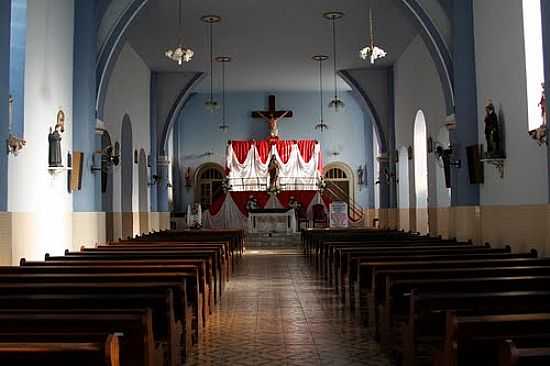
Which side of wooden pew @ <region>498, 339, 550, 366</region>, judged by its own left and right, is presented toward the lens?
back

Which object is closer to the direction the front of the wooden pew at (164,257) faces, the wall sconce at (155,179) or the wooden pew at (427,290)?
the wall sconce

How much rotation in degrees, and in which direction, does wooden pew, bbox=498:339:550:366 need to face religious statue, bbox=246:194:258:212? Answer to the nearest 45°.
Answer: approximately 45° to its left

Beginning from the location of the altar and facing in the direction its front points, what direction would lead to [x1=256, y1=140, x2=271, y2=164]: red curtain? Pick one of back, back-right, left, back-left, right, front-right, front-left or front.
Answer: back

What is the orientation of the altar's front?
toward the camera

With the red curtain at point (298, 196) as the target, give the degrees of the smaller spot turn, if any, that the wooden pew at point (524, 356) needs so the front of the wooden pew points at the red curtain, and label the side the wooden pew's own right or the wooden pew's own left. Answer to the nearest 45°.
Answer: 0° — it already faces it

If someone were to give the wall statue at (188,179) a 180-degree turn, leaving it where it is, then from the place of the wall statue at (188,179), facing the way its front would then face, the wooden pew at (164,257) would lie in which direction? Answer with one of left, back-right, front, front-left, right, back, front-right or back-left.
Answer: back

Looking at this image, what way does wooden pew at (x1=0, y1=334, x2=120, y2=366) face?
away from the camera

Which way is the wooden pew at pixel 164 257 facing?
away from the camera

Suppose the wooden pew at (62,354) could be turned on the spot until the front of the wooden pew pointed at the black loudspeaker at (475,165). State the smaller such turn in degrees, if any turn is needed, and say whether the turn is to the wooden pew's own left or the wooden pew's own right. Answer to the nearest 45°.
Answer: approximately 45° to the wooden pew's own right

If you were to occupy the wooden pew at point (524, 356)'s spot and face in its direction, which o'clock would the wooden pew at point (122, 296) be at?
the wooden pew at point (122, 296) is roughly at 10 o'clock from the wooden pew at point (524, 356).

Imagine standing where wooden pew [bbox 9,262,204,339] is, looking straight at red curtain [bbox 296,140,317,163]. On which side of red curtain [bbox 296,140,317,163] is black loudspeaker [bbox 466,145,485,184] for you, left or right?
right

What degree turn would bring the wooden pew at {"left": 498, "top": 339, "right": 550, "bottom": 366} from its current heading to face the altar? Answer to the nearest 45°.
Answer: approximately 45° to its left

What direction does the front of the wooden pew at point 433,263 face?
away from the camera

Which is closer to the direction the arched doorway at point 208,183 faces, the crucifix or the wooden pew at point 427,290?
the wooden pew
